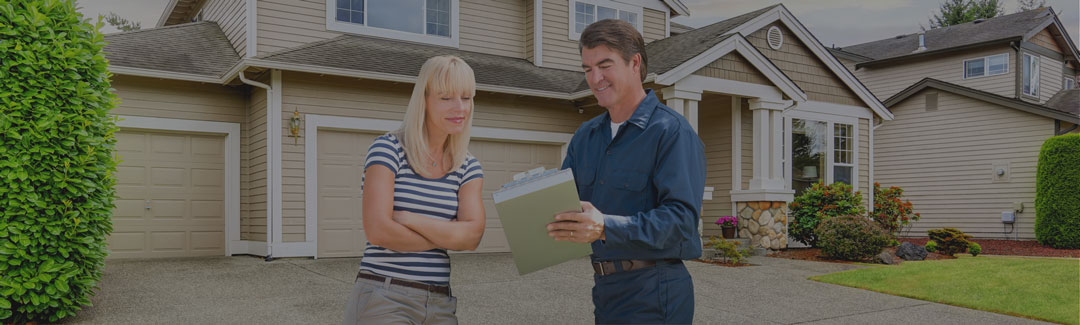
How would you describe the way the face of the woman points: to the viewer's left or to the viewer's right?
to the viewer's right

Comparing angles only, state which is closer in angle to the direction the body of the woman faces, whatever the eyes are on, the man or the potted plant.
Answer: the man

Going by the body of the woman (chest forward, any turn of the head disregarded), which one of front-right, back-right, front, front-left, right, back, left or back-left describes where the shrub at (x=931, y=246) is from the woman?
left

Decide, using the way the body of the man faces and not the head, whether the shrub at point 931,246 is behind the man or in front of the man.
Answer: behind

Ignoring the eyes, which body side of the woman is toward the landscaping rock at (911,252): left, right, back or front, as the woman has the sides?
left

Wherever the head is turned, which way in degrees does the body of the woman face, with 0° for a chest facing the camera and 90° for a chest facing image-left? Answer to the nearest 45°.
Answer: approximately 315°

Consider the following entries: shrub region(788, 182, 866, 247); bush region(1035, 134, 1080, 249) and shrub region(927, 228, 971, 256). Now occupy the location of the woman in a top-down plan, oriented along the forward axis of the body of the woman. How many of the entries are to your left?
3

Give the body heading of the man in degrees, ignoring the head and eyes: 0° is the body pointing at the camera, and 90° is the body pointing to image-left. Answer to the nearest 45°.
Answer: approximately 45°

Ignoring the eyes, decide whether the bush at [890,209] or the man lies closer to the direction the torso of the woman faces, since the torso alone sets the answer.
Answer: the man
